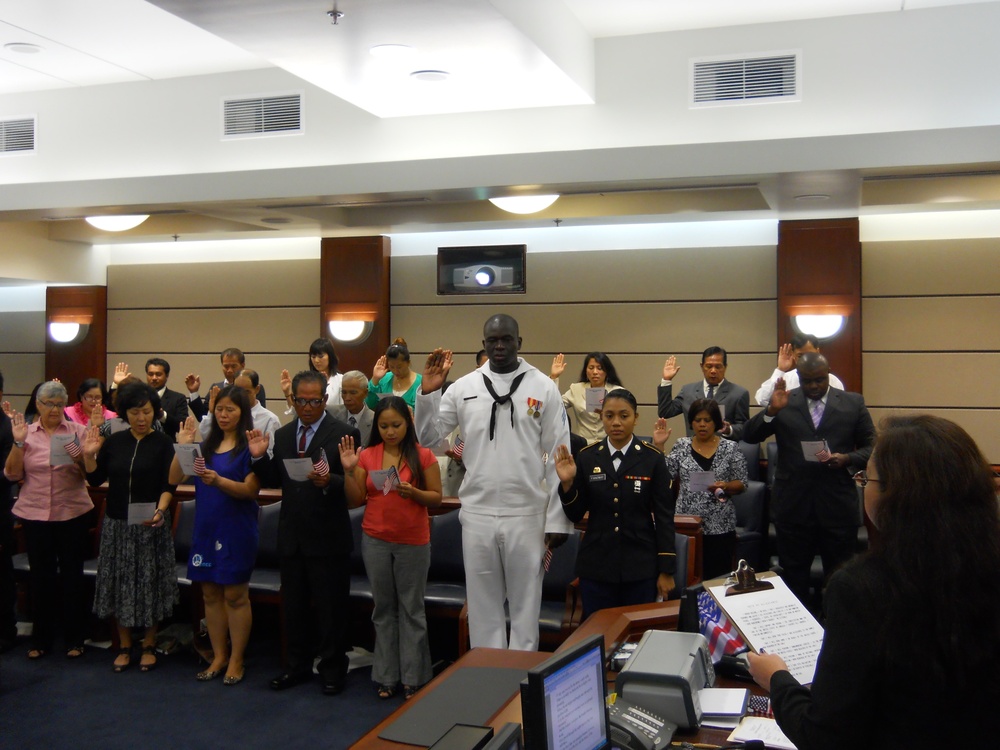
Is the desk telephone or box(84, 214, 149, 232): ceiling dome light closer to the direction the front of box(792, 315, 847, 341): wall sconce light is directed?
the desk telephone

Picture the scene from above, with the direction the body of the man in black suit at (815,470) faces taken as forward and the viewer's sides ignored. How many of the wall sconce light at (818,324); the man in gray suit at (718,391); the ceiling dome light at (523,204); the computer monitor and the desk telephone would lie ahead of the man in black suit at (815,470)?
2

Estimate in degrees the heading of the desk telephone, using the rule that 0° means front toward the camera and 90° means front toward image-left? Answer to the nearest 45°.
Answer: approximately 315°

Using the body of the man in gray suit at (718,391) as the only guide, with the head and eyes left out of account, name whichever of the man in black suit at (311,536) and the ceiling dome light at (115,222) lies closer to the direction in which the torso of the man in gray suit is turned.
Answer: the man in black suit

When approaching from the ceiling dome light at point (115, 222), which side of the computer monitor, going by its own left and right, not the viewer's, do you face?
back

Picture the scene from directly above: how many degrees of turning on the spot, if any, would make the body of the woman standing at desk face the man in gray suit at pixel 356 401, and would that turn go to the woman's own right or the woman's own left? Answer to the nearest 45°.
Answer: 0° — they already face them

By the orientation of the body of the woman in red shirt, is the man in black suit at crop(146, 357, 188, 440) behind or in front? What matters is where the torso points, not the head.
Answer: behind

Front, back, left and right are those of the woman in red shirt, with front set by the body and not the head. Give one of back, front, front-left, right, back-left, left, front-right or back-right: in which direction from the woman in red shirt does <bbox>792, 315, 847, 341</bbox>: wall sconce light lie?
back-left

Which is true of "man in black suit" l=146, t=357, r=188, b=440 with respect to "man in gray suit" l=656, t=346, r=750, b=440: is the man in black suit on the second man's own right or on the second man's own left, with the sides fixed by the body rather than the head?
on the second man's own right

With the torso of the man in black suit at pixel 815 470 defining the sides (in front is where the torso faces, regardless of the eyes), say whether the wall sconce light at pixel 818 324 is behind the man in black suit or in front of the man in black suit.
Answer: behind
